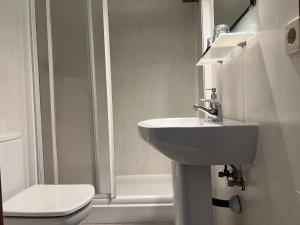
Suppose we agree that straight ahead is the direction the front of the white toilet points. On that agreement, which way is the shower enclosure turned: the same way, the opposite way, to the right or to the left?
to the right

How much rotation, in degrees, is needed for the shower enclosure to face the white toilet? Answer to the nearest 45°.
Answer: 0° — it already faces it

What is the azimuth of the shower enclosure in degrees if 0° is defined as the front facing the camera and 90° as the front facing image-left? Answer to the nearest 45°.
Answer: approximately 0°

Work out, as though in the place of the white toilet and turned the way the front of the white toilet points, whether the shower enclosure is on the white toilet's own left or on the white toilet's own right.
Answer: on the white toilet's own left

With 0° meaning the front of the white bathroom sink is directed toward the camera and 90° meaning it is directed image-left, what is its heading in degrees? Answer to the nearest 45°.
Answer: approximately 90°

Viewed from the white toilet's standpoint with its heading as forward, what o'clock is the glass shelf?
The glass shelf is roughly at 1 o'clock from the white toilet.

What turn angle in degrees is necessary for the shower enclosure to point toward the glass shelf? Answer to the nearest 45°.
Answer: approximately 45° to its left

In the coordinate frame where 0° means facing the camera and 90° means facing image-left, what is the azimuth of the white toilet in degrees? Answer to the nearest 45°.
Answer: approximately 270°

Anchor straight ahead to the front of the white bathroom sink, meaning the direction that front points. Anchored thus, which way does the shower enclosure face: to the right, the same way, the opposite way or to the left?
to the left

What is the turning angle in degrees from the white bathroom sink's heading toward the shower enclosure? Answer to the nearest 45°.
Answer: approximately 45° to its right
